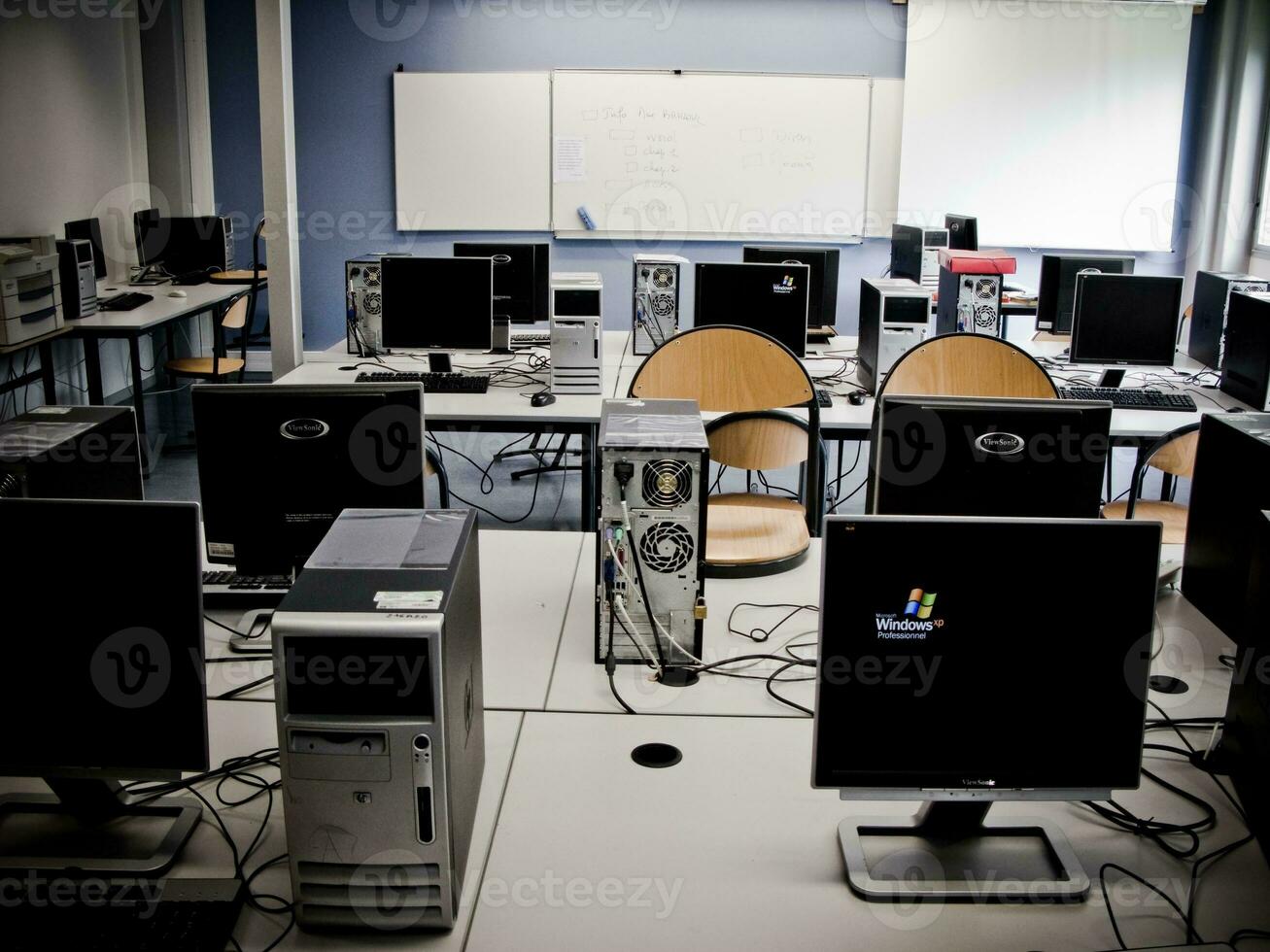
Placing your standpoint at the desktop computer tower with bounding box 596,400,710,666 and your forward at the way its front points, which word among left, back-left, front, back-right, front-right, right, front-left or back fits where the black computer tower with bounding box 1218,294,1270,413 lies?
front-right

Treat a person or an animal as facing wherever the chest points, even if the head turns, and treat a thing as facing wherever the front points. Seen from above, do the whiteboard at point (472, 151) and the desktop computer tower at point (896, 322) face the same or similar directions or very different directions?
same or similar directions

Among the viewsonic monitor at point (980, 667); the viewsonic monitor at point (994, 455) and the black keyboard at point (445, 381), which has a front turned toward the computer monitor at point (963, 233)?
the viewsonic monitor at point (994, 455)

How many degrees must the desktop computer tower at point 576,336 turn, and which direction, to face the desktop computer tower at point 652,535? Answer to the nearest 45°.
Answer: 0° — it already faces it

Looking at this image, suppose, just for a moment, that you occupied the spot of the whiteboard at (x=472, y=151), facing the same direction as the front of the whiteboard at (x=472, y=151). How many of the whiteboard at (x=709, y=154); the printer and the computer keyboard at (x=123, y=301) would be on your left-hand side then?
1

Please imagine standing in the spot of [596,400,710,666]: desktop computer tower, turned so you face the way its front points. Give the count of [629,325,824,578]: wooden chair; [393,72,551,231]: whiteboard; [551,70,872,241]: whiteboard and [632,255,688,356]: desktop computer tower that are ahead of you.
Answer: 4

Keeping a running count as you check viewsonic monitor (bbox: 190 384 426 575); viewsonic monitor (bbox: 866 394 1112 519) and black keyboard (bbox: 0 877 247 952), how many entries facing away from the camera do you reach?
2

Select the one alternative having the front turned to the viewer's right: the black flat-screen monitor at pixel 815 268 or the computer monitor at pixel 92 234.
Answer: the computer monitor

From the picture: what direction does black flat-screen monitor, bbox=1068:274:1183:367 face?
toward the camera

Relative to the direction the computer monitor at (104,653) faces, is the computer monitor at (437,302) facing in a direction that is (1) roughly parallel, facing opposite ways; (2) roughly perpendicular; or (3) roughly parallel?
roughly parallel

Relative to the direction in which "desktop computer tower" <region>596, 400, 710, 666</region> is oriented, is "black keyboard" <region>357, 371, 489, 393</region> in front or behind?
in front

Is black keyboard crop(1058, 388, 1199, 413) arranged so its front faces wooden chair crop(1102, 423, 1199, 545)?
yes

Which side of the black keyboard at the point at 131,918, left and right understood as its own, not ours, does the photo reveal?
front

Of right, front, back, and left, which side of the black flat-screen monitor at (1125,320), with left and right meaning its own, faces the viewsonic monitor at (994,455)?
front

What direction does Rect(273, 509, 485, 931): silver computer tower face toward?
toward the camera

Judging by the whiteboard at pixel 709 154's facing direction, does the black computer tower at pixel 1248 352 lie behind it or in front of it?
in front

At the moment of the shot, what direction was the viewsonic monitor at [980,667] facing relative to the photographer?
facing the viewer

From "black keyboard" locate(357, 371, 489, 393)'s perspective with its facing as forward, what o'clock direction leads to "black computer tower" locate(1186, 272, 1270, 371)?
The black computer tower is roughly at 9 o'clock from the black keyboard.

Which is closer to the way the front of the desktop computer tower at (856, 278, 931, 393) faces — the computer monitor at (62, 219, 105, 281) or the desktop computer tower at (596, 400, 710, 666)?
the desktop computer tower

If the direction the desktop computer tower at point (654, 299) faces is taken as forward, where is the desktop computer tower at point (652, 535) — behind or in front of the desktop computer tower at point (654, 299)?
behind

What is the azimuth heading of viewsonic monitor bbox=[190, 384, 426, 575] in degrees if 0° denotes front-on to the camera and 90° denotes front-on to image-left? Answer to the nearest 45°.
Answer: approximately 180°
